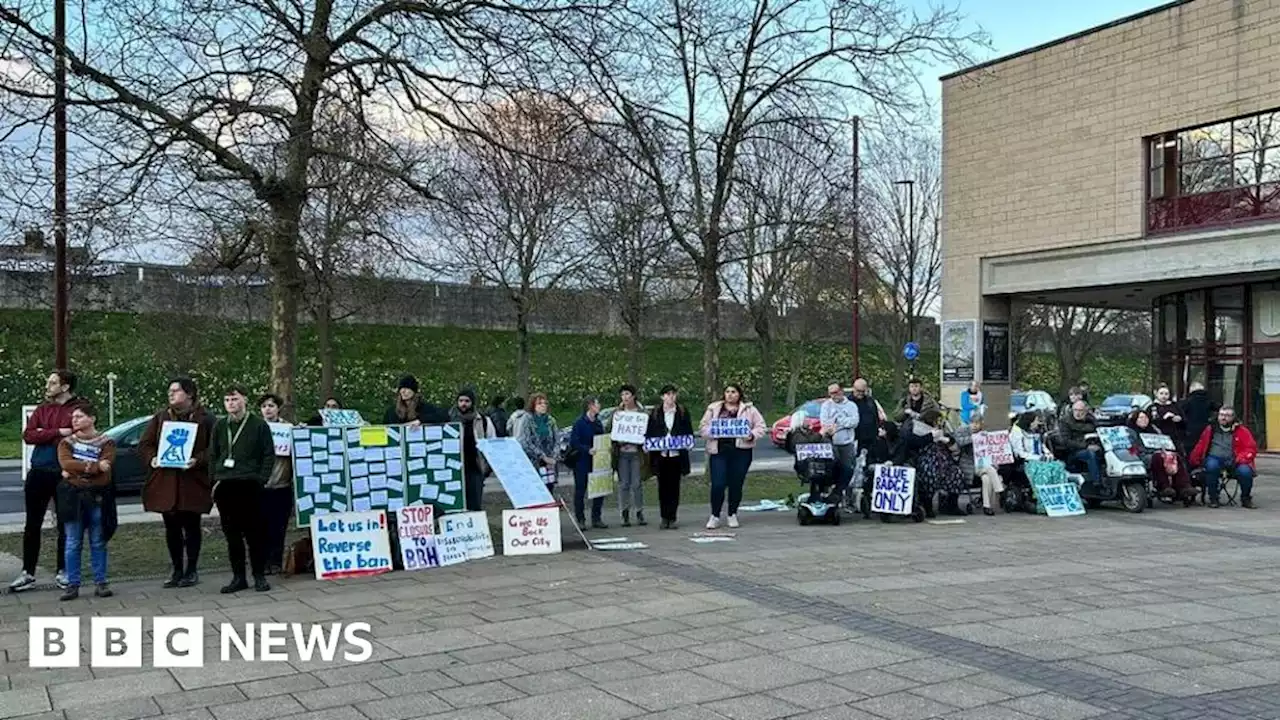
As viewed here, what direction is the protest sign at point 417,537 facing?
toward the camera

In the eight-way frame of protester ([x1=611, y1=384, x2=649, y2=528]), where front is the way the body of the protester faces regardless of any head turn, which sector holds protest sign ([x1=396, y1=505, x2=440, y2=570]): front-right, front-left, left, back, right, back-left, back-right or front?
front-right

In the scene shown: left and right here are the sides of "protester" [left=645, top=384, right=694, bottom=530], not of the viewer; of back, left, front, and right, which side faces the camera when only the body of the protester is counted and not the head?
front

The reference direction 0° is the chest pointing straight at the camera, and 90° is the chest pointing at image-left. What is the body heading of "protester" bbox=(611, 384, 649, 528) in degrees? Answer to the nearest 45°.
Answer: approximately 0°

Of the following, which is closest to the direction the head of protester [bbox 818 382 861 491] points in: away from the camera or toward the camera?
toward the camera

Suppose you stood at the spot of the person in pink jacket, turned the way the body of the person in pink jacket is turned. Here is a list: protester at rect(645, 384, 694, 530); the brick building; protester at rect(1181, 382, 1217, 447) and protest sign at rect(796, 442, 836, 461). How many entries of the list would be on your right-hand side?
1

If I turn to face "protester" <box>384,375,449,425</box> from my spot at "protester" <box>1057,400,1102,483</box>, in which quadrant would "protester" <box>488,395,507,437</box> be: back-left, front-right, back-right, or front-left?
front-right

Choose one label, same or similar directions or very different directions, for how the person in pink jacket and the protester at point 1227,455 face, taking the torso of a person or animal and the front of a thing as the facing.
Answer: same or similar directions

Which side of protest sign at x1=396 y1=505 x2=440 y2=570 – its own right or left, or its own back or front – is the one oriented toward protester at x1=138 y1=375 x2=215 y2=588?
right

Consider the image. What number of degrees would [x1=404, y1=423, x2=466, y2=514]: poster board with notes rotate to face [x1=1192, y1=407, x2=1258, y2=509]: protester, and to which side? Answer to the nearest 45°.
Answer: approximately 90° to its left

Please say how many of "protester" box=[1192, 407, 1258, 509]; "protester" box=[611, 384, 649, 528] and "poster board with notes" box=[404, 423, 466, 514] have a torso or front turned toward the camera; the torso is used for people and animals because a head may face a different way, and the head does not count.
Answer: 3

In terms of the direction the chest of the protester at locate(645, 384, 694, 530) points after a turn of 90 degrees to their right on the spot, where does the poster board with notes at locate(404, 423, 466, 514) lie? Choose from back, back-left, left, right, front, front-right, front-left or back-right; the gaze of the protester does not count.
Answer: front-left

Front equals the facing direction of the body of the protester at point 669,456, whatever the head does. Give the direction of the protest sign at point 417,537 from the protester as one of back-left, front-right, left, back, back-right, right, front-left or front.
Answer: front-right

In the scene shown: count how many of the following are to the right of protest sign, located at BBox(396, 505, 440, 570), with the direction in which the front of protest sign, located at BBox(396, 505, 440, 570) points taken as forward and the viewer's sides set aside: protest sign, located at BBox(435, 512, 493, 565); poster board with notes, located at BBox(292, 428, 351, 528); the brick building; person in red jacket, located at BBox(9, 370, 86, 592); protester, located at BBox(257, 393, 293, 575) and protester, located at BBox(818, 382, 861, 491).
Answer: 3

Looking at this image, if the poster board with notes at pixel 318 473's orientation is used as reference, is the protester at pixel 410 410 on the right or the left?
on its left

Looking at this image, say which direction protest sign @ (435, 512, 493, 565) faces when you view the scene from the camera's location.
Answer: facing the viewer

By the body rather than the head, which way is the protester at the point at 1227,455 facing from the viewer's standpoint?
toward the camera
